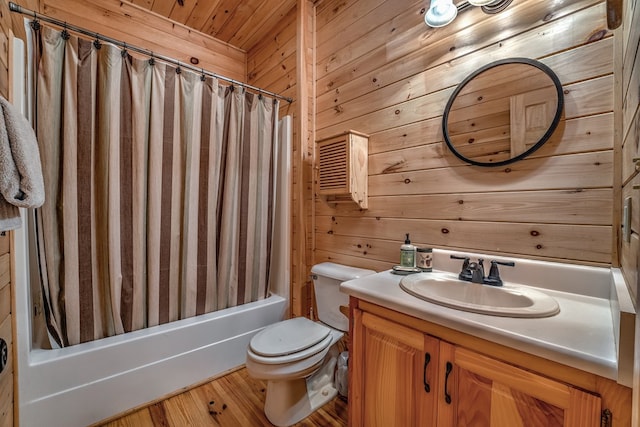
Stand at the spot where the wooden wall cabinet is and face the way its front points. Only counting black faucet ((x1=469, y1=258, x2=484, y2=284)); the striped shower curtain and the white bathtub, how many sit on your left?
1

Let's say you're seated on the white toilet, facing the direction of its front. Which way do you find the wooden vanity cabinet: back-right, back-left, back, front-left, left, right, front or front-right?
left

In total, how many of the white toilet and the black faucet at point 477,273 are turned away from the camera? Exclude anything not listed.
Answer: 0

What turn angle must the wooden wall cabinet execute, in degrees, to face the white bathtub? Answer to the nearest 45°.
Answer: approximately 45° to its right

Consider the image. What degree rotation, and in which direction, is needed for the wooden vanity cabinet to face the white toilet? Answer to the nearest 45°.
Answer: approximately 45° to its right

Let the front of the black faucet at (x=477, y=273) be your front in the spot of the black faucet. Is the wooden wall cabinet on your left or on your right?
on your right

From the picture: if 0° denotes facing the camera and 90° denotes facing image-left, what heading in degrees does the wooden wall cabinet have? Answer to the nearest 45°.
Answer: approximately 45°
